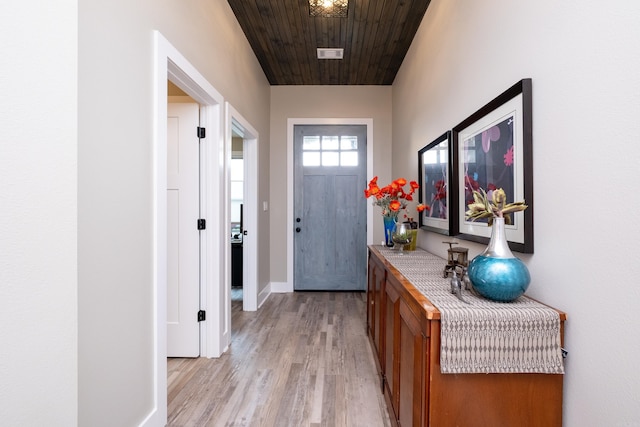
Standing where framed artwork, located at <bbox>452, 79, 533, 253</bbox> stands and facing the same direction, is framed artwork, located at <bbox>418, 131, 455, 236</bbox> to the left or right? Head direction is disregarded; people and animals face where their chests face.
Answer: on its right

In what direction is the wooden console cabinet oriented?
to the viewer's left

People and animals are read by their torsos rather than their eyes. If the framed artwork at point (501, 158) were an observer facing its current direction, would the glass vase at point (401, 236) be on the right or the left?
on its right

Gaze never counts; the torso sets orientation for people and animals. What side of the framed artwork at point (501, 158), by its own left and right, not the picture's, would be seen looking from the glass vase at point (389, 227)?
right

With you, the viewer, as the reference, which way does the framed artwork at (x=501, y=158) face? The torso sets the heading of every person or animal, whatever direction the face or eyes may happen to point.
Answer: facing the viewer and to the left of the viewer

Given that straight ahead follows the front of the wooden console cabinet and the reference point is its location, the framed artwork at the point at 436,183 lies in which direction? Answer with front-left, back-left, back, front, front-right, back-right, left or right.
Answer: right

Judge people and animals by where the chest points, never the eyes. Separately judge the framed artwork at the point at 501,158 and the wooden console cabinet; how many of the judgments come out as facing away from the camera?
0
